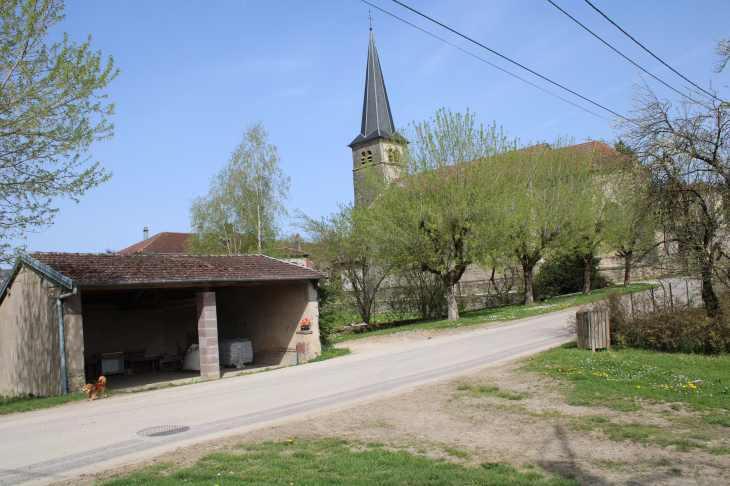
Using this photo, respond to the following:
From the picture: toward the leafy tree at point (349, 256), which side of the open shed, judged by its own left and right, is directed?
left

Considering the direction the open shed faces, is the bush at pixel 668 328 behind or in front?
in front

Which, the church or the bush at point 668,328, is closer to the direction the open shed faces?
the bush

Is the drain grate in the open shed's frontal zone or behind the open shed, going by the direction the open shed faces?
frontal zone

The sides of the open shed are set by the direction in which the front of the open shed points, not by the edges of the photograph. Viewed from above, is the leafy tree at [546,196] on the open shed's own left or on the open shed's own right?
on the open shed's own left

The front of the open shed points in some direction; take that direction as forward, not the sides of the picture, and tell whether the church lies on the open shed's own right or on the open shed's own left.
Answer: on the open shed's own left

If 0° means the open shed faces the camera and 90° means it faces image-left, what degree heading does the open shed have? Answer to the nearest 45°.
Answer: approximately 315°

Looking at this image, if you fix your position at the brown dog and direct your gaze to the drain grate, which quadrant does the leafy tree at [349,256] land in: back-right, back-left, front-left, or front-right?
back-left
